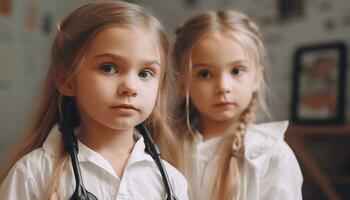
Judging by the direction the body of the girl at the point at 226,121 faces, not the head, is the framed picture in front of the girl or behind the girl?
behind

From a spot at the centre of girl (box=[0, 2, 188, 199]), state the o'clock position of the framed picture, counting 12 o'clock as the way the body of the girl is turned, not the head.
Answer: The framed picture is roughly at 9 o'clock from the girl.

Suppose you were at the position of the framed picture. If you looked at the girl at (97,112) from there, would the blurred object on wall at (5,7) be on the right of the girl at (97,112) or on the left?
right

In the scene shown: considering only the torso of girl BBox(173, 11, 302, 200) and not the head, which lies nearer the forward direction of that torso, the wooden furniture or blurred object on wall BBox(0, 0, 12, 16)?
the blurred object on wall

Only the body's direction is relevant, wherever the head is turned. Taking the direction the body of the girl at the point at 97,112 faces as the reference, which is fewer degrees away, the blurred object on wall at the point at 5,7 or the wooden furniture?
the wooden furniture

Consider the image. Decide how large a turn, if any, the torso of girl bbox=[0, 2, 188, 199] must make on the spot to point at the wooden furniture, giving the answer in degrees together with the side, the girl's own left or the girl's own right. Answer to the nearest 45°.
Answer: approximately 90° to the girl's own left

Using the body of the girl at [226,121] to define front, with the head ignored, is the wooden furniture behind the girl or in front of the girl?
behind
